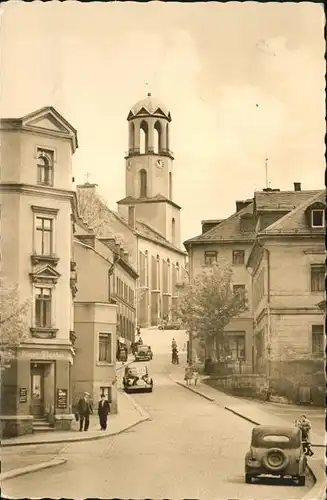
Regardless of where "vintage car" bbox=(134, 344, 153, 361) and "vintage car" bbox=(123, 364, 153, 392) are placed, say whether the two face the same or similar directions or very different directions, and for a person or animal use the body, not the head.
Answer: same or similar directions

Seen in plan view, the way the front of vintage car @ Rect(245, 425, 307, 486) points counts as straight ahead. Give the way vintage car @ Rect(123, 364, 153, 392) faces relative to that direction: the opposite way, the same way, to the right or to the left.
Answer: the opposite way

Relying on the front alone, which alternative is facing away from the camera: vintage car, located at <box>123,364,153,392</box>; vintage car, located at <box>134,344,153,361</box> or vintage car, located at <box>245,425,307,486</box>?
vintage car, located at <box>245,425,307,486</box>

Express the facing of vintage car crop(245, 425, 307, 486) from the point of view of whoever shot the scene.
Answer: facing away from the viewer

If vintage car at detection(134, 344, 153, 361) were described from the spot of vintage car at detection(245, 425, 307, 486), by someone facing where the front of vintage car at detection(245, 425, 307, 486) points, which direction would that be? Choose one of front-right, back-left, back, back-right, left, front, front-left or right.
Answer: front-left

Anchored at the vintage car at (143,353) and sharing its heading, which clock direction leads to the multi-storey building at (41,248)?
The multi-storey building is roughly at 2 o'clock from the vintage car.

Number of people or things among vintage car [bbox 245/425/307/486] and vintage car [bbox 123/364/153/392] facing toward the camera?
1

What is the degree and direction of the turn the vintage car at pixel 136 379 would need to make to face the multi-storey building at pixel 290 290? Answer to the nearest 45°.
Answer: approximately 45° to its left

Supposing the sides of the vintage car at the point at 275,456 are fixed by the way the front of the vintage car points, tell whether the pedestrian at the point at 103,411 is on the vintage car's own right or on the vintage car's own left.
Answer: on the vintage car's own left

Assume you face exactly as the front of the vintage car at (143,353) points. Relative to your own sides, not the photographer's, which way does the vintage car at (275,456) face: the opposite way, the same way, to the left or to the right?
the opposite way

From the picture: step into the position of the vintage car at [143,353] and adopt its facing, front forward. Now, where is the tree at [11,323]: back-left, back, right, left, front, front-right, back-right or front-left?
front-right

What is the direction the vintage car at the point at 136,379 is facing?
toward the camera

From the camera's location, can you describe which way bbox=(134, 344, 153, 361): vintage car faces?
facing the viewer
